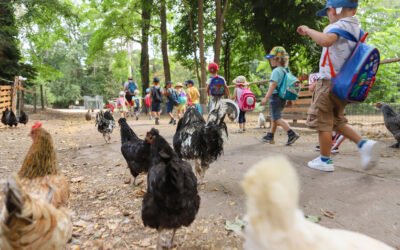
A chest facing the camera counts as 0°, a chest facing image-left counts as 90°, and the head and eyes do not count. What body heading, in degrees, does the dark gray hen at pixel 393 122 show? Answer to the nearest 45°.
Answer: approximately 90°

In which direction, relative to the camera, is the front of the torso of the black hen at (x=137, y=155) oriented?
to the viewer's left

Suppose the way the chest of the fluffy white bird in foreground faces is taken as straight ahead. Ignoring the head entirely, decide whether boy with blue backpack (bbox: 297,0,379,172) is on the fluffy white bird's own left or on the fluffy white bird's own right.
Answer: on the fluffy white bird's own right

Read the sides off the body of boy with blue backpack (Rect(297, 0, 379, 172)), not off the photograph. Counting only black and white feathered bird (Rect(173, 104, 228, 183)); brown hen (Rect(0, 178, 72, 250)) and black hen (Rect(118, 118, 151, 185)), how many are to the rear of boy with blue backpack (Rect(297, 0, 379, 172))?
0

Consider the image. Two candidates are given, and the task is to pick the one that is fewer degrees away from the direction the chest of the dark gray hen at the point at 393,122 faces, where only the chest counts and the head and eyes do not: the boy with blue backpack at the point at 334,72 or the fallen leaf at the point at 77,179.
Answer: the fallen leaf
